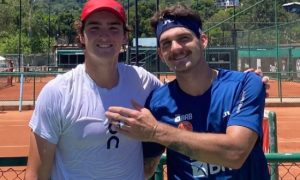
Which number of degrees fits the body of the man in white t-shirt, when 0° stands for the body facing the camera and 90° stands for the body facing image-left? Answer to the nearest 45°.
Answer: approximately 0°
